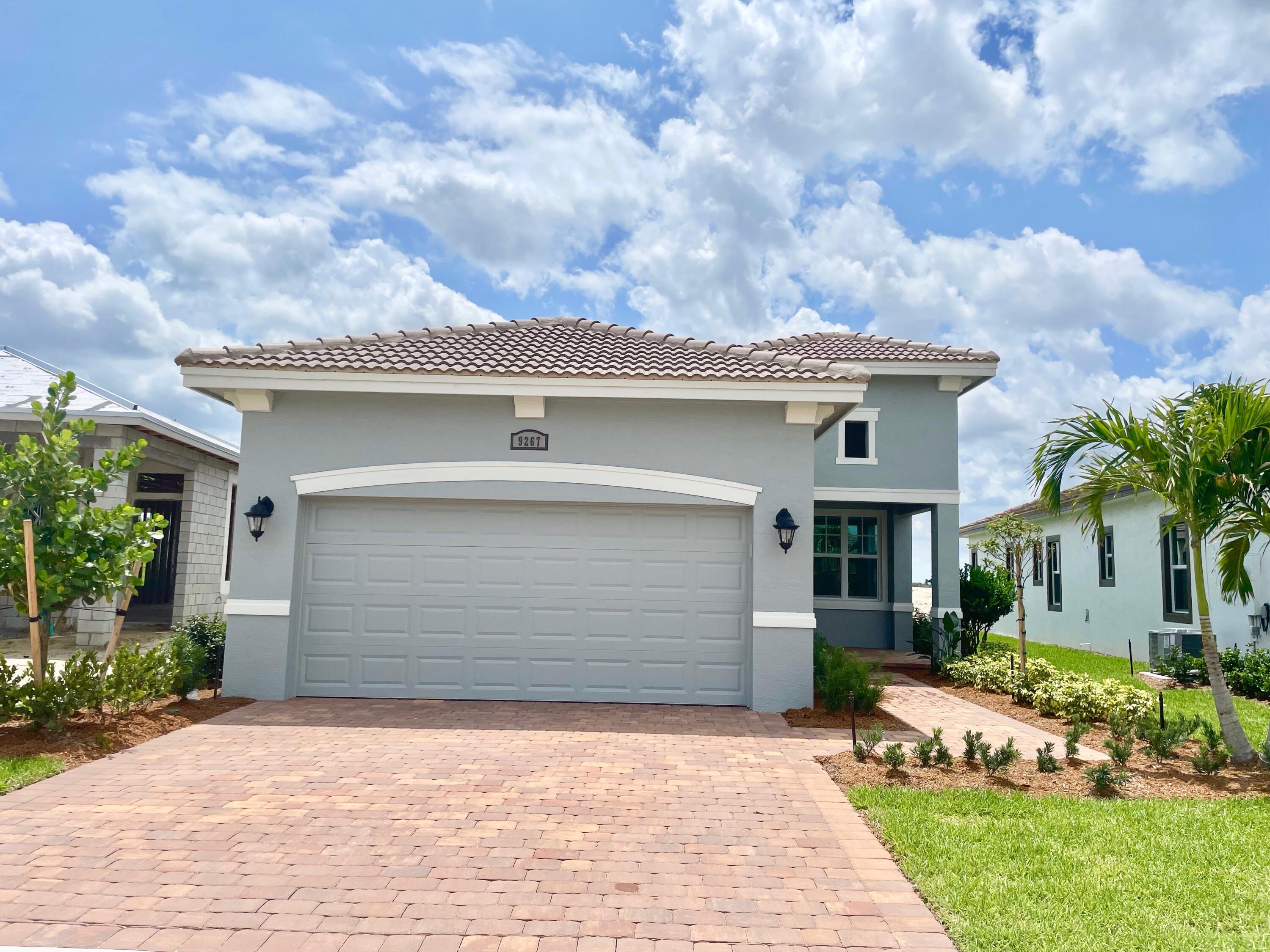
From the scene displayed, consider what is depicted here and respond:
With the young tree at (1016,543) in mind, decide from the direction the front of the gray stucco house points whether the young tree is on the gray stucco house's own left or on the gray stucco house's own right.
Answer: on the gray stucco house's own left

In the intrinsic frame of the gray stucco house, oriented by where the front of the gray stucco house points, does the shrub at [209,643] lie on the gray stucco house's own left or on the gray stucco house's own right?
on the gray stucco house's own right

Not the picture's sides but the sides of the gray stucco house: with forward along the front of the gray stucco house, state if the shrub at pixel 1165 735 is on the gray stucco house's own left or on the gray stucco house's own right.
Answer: on the gray stucco house's own left

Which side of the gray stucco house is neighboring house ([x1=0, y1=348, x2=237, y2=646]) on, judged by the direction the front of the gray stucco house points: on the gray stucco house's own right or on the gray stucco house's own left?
on the gray stucco house's own right

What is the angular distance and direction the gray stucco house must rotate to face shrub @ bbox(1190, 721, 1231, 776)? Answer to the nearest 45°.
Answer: approximately 45° to its left

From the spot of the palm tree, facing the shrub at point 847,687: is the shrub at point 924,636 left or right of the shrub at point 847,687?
right

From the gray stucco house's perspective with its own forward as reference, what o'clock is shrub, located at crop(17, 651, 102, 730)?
The shrub is roughly at 2 o'clock from the gray stucco house.

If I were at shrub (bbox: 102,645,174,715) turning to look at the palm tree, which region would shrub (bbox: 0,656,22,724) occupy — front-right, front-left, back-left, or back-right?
back-right

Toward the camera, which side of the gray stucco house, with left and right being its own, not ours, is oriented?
front

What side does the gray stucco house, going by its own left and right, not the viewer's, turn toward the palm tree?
left

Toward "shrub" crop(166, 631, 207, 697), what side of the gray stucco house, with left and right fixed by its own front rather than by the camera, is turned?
right

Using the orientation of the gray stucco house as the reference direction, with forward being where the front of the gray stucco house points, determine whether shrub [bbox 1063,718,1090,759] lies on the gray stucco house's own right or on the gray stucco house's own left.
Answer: on the gray stucco house's own left

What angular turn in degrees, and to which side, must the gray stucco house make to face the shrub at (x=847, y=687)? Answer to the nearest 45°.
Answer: approximately 90° to its left

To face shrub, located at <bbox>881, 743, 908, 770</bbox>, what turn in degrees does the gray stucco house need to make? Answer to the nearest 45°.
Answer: approximately 45° to its left

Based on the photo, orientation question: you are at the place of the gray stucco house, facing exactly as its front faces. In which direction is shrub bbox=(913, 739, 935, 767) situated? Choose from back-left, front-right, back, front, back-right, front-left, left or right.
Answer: front-left

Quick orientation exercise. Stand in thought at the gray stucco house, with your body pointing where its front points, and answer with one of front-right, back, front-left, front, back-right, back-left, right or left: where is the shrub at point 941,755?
front-left
